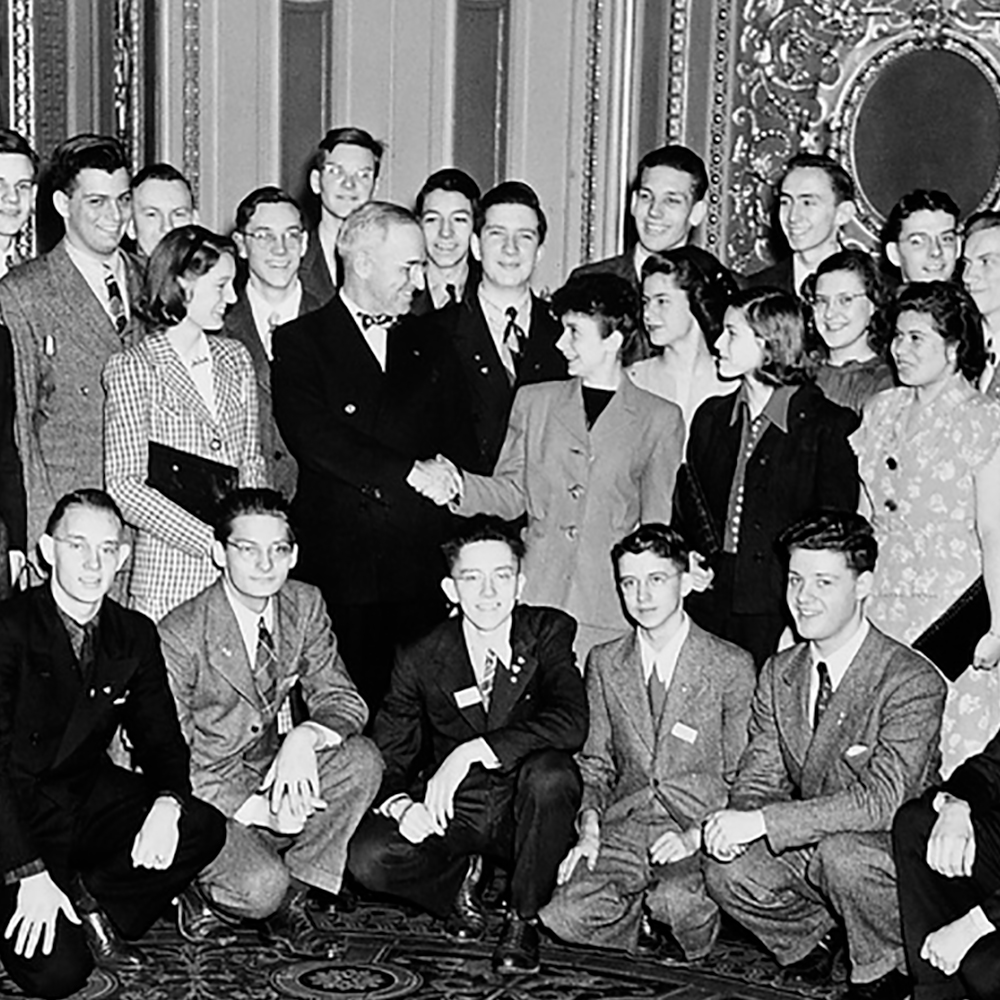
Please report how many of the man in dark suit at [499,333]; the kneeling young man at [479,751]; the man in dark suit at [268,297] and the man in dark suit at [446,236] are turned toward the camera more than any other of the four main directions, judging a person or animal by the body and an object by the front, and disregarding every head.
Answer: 4

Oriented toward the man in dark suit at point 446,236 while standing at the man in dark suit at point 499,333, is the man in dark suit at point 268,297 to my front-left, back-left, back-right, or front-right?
front-left

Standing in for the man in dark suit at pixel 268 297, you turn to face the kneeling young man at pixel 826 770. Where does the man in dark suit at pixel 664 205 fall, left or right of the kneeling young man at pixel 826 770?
left

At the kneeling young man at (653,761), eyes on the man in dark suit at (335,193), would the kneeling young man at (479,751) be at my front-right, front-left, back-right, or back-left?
front-left

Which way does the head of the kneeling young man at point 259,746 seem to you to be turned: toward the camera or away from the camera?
toward the camera

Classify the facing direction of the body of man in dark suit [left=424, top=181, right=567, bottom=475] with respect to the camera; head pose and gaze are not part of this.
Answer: toward the camera

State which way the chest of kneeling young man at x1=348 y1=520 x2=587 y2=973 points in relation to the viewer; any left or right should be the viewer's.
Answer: facing the viewer

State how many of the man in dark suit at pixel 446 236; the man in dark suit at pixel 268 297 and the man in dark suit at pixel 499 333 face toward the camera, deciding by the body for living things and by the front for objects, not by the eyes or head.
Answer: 3

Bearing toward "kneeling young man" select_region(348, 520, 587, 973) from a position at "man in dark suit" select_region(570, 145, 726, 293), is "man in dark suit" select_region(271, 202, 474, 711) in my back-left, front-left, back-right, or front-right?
front-right

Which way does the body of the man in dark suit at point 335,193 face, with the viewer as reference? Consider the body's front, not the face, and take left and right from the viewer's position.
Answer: facing the viewer and to the right of the viewer

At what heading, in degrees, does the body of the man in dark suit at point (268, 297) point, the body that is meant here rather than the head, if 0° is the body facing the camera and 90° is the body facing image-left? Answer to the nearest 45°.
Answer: approximately 0°

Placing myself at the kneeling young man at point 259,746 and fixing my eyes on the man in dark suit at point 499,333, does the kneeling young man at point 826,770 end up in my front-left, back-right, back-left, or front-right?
front-right

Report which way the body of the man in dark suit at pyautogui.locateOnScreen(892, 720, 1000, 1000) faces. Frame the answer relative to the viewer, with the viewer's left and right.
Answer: facing the viewer and to the left of the viewer

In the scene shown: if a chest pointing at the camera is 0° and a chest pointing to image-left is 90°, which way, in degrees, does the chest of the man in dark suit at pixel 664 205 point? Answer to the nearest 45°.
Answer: approximately 45°
